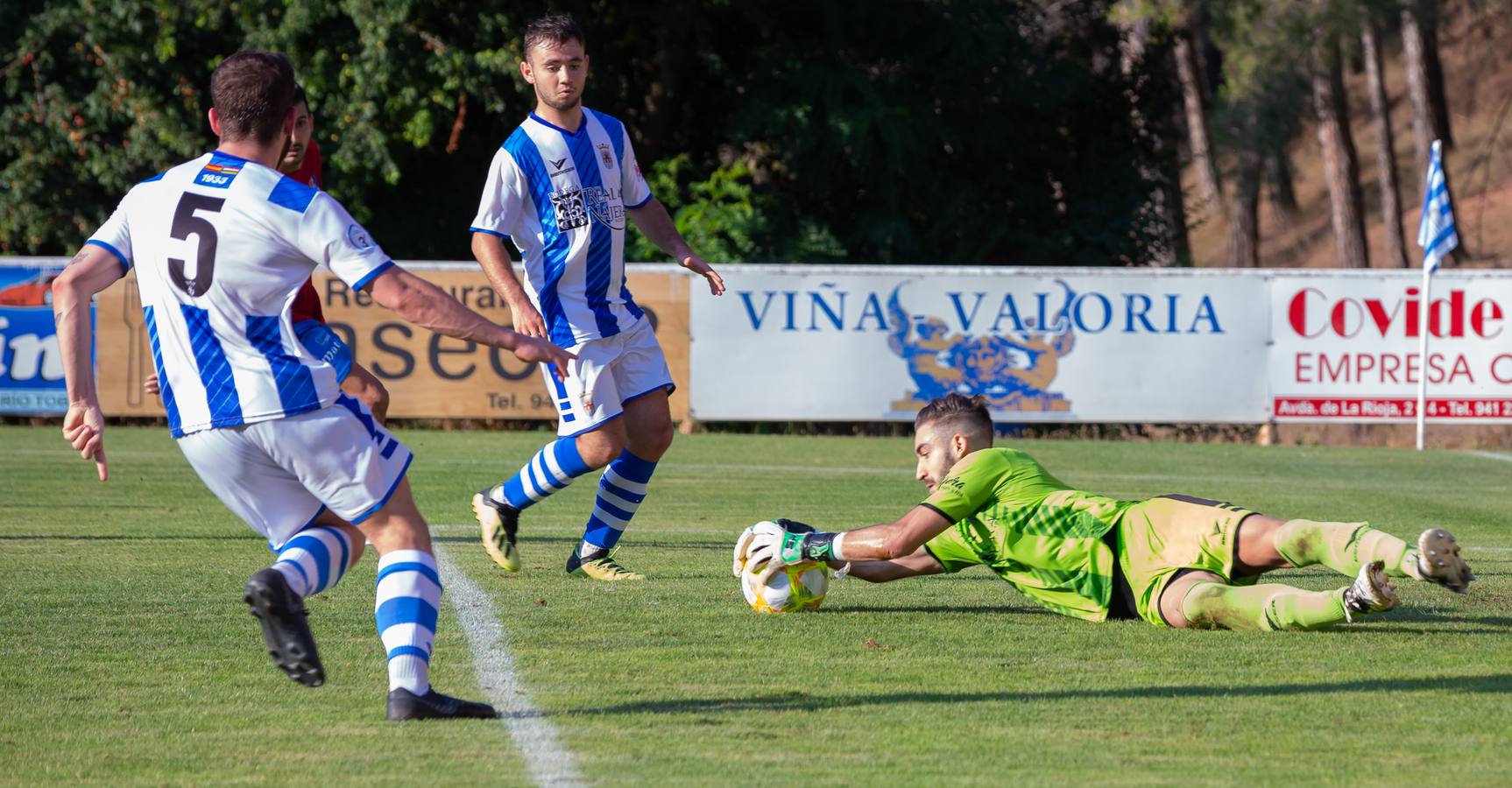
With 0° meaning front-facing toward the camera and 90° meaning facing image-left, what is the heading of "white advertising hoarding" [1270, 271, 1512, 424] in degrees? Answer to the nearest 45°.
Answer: approximately 0°

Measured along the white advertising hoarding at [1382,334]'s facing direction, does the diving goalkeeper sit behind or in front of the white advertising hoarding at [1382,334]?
in front

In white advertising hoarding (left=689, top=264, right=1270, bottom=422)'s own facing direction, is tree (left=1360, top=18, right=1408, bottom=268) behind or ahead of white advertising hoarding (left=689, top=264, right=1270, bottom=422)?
behind

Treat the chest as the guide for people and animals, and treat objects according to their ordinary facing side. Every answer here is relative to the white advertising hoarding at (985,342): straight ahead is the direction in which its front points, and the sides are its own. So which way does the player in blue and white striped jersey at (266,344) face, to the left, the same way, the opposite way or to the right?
the opposite way

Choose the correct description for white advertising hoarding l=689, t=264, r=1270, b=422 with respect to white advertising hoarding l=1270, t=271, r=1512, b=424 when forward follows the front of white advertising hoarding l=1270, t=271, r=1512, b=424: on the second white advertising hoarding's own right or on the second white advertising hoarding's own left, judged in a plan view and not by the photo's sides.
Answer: on the second white advertising hoarding's own right

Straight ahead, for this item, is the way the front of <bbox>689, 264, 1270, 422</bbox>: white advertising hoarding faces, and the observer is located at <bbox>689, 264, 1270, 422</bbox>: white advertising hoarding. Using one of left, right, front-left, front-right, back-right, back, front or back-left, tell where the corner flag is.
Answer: left

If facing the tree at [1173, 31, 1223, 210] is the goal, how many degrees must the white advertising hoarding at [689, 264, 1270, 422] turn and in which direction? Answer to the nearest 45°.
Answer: approximately 180°

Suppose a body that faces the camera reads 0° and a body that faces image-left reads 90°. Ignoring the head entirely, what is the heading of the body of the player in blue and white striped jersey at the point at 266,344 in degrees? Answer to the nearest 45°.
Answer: approximately 225°

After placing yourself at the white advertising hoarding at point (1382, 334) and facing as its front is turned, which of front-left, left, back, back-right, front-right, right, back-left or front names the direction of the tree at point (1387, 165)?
back

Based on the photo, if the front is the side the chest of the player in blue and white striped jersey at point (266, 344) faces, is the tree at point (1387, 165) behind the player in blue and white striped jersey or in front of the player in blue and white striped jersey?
in front
